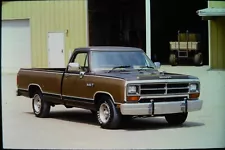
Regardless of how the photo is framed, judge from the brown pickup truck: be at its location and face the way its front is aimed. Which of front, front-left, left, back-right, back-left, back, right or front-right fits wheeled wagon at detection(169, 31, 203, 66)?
back-left

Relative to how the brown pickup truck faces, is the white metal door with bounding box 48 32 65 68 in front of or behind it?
behind

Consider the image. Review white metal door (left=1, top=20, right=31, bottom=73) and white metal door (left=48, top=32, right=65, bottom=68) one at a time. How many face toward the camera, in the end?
2

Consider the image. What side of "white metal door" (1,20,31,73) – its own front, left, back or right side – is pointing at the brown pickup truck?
front

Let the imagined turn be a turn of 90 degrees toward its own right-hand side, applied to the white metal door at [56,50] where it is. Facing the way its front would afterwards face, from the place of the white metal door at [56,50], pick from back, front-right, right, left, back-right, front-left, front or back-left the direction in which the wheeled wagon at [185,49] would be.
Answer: back

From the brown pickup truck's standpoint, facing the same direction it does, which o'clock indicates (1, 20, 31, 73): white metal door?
The white metal door is roughly at 7 o'clock from the brown pickup truck.

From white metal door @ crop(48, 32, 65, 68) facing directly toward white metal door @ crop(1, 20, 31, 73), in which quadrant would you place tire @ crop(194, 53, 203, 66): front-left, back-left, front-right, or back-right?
back-right

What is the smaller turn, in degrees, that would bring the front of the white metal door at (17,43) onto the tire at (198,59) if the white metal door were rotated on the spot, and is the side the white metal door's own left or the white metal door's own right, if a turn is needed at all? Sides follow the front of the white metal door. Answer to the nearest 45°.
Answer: approximately 90° to the white metal door's own left

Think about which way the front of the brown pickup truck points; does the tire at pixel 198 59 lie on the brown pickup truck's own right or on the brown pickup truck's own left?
on the brown pickup truck's own left

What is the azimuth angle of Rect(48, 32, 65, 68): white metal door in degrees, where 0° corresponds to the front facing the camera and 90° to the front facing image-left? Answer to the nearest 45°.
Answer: approximately 0°

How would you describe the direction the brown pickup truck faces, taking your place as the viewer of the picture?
facing the viewer and to the right of the viewer

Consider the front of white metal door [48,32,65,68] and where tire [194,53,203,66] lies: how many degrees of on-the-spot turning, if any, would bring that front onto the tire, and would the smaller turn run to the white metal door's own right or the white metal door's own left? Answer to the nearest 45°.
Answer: approximately 90° to the white metal door's own left
